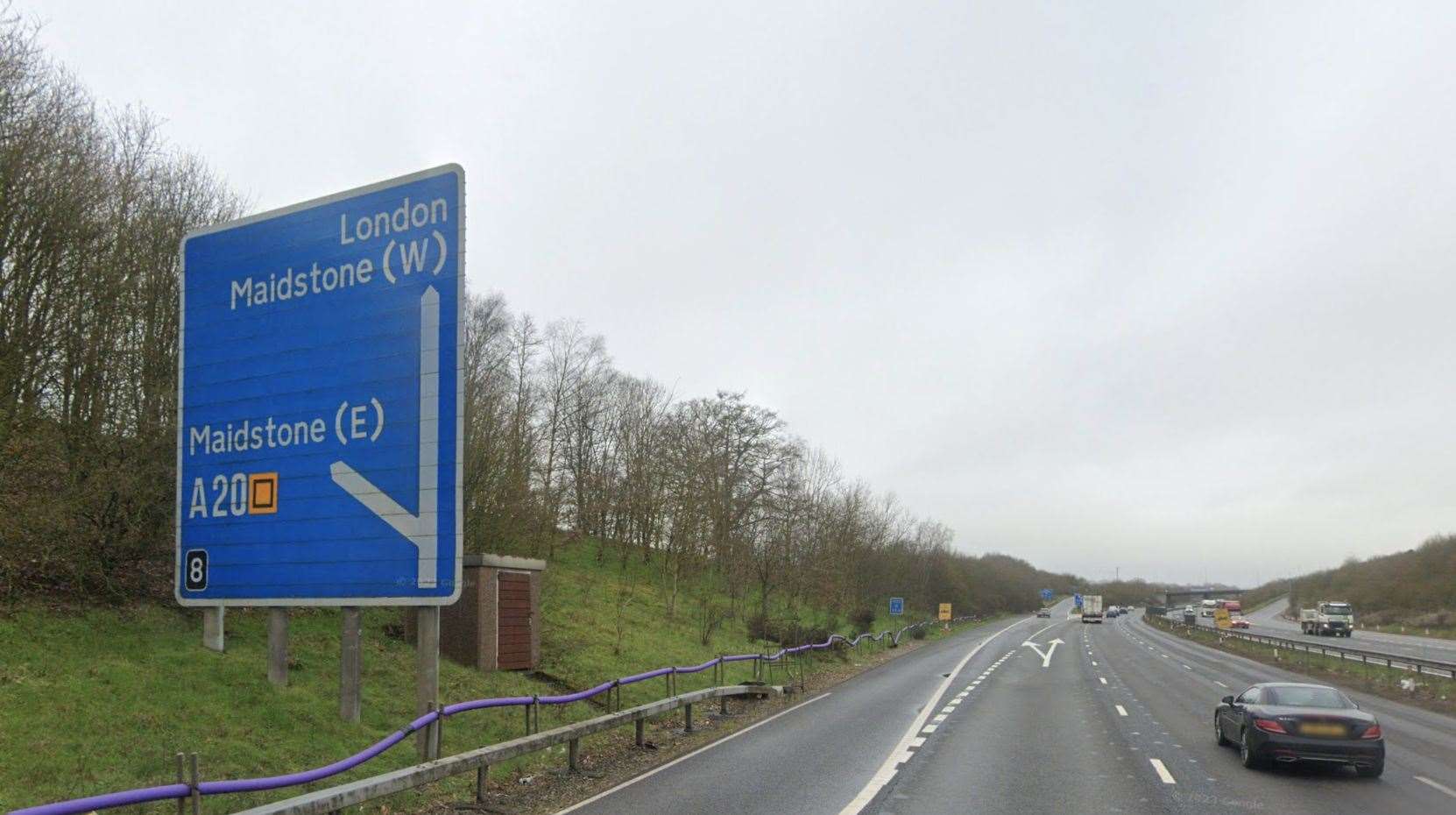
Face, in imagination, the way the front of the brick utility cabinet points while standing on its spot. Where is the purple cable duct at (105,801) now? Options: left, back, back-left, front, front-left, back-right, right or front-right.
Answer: front-right

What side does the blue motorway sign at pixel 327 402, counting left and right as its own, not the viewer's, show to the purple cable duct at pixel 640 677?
back

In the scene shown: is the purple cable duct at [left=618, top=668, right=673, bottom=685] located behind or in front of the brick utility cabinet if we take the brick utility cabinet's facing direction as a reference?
in front

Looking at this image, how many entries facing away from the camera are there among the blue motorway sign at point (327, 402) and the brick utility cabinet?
0

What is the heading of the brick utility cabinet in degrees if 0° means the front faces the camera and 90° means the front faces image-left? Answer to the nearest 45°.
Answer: approximately 315°

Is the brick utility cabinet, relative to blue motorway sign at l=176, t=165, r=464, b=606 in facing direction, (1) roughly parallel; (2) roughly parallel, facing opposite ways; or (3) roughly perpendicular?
roughly perpendicular

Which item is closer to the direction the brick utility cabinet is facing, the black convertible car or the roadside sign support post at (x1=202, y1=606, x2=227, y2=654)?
the black convertible car

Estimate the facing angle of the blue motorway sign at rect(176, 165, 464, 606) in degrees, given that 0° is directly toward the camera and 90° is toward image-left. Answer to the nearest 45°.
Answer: approximately 45°

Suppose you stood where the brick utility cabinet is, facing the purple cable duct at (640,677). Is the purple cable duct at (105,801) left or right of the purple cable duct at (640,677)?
right

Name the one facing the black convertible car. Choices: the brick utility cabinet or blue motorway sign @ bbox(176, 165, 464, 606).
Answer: the brick utility cabinet

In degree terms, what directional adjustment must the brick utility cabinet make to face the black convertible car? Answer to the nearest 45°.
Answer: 0° — it already faces it

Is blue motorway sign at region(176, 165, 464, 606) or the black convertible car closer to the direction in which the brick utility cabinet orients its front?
the black convertible car
